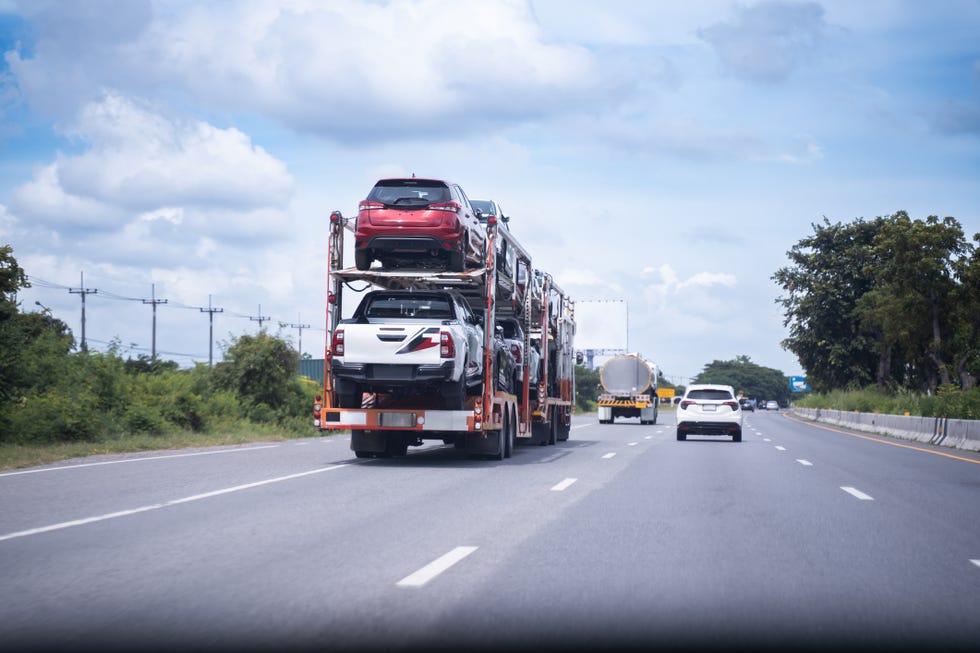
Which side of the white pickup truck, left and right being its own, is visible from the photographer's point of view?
back

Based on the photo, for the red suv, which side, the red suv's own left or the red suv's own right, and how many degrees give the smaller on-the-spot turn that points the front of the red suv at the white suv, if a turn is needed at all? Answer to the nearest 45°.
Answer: approximately 45° to the red suv's own right

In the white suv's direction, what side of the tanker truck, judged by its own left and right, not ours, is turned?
back

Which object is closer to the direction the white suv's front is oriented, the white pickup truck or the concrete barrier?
the concrete barrier

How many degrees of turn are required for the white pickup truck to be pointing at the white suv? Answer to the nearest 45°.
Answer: approximately 45° to its right

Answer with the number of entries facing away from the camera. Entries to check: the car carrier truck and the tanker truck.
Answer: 2

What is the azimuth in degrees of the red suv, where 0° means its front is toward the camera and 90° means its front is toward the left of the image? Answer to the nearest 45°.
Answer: approximately 180°

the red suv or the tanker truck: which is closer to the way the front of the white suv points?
the tanker truck

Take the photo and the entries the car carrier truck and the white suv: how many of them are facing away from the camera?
2

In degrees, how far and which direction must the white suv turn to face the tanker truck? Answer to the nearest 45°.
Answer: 0° — it already faces it

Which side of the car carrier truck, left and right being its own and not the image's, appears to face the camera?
back

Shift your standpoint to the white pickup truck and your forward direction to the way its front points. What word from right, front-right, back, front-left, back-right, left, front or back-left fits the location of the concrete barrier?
front-right

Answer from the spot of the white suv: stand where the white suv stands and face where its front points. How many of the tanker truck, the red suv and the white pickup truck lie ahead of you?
1

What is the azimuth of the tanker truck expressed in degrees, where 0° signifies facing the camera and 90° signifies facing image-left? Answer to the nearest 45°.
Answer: approximately 180°
